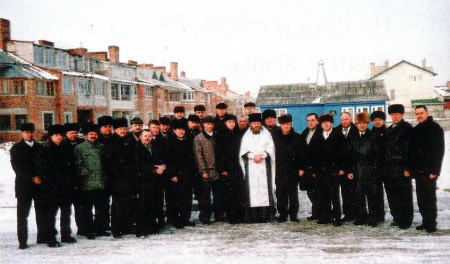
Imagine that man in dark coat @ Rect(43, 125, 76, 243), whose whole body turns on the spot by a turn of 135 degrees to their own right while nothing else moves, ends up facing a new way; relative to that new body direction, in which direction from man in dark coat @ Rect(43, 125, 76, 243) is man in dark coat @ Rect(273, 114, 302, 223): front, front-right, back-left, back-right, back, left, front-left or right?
back

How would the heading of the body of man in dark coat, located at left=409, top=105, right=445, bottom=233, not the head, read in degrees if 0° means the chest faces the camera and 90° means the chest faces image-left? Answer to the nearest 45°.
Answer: approximately 45°

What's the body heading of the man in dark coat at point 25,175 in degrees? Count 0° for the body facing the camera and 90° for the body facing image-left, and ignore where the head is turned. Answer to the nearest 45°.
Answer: approximately 315°

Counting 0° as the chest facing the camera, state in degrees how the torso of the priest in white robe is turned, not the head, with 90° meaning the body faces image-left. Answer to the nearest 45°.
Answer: approximately 0°

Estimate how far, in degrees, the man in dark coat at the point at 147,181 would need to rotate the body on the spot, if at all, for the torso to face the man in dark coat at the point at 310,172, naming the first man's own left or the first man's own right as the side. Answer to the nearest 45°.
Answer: approximately 45° to the first man's own left

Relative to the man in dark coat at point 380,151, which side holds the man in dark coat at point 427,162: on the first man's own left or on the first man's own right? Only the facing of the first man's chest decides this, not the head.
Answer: on the first man's own left

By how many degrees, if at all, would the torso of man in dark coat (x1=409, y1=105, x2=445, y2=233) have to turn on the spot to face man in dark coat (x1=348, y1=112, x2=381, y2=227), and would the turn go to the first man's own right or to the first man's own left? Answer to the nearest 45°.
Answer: approximately 45° to the first man's own right

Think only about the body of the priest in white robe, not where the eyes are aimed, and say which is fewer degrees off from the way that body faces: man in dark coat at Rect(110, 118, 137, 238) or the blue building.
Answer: the man in dark coat

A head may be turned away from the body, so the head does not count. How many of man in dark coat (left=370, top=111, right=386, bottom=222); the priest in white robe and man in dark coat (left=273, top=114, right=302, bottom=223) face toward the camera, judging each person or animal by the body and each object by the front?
3

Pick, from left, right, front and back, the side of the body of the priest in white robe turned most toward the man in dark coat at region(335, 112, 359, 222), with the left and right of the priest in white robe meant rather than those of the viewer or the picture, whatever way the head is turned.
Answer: left

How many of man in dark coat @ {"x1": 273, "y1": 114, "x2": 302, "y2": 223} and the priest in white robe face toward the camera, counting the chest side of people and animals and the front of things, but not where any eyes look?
2

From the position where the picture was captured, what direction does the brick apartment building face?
facing the viewer and to the right of the viewer
